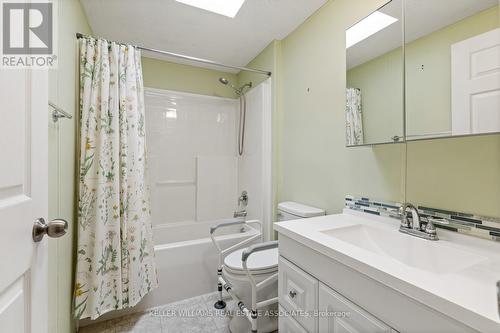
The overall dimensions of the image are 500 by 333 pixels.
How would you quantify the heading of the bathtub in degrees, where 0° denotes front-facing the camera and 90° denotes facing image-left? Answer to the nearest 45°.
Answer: approximately 315°

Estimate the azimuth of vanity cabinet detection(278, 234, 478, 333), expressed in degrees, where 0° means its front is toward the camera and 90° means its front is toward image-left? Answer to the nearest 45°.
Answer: approximately 45°

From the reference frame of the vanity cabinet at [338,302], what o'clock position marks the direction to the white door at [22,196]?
The white door is roughly at 12 o'clock from the vanity cabinet.

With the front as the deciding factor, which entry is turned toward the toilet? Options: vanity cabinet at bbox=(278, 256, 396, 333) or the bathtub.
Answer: the bathtub

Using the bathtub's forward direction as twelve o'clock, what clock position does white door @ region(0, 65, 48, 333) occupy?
The white door is roughly at 2 o'clock from the bathtub.
